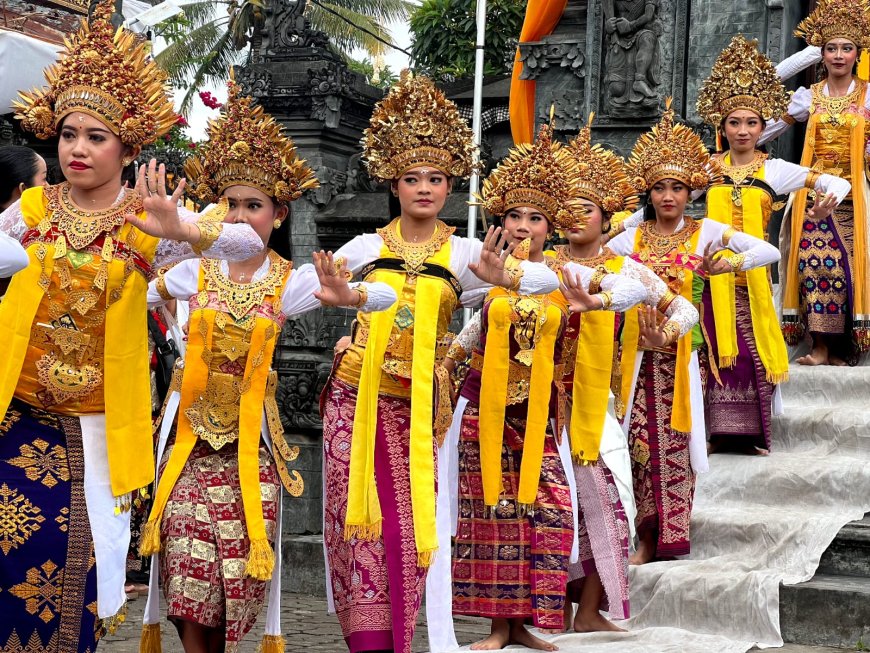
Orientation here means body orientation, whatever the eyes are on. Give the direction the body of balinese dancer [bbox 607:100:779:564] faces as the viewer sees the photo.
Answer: toward the camera

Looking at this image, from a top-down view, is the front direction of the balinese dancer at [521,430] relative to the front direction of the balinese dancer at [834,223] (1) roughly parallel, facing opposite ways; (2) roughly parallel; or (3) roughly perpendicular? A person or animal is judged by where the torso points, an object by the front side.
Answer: roughly parallel

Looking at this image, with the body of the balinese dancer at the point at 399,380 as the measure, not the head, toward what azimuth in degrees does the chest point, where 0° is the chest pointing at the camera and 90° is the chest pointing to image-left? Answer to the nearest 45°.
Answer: approximately 0°

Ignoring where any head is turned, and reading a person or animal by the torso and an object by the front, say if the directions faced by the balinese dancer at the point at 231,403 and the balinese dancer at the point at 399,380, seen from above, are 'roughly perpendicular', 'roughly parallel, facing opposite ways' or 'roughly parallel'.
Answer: roughly parallel

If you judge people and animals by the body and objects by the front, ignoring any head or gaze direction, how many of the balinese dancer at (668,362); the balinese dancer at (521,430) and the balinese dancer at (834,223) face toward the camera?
3

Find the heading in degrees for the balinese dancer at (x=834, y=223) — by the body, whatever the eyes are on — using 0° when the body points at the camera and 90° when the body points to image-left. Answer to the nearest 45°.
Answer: approximately 0°

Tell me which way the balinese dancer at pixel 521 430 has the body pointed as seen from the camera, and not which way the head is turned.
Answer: toward the camera

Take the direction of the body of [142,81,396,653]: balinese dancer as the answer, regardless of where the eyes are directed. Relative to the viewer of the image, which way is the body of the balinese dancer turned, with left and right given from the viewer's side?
facing the viewer

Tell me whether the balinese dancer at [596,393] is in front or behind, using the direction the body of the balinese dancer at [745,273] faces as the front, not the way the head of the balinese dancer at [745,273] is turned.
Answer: in front

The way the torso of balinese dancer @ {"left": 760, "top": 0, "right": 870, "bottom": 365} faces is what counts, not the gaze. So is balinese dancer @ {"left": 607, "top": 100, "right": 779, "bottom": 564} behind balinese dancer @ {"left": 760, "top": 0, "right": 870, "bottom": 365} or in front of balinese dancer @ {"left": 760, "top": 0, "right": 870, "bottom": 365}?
in front

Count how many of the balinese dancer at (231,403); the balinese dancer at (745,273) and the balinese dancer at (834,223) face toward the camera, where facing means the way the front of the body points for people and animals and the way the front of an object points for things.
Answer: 3

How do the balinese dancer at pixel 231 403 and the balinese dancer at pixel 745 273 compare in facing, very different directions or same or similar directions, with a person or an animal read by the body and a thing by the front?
same or similar directions

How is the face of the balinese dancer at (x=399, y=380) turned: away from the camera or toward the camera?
toward the camera
